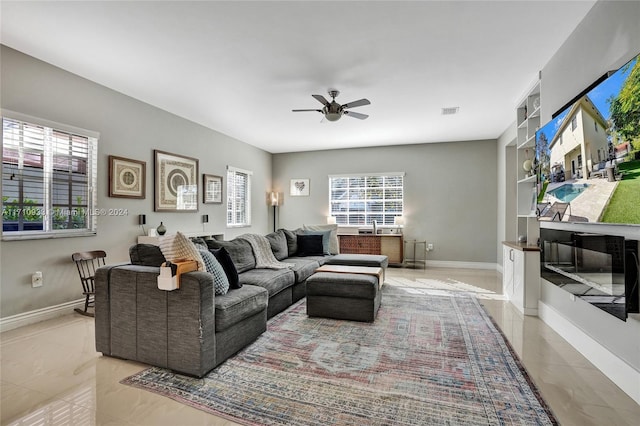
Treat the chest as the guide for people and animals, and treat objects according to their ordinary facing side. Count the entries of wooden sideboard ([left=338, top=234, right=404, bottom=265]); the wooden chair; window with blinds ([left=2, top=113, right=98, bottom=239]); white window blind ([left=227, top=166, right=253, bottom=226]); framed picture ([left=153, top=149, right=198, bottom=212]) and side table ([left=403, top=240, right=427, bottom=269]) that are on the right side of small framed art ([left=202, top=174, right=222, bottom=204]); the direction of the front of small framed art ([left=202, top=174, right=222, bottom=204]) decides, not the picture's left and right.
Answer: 3

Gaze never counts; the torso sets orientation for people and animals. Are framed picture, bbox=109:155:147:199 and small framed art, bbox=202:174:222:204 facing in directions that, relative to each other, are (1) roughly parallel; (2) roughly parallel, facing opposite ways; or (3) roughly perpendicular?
roughly parallel

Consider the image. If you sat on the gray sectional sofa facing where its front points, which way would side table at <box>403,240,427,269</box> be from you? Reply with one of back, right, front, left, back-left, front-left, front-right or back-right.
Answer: left

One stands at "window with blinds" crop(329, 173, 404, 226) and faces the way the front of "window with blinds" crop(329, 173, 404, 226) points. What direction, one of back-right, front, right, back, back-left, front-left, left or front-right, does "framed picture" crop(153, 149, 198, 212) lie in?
front-right

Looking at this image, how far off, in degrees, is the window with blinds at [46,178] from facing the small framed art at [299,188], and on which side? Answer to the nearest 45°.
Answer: approximately 45° to its left

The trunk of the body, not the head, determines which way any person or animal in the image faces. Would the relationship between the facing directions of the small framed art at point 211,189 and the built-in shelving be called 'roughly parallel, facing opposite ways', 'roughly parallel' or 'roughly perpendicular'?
roughly parallel, facing opposite ways

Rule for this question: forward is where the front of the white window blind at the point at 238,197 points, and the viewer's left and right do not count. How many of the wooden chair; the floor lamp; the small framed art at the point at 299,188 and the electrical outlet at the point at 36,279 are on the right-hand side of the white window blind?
2

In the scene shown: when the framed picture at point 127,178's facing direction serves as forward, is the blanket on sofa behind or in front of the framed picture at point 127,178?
in front

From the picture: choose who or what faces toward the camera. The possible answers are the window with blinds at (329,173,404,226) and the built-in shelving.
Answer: the window with blinds

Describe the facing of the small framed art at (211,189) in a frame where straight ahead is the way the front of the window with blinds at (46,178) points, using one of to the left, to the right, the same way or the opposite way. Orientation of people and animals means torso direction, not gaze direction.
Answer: the same way

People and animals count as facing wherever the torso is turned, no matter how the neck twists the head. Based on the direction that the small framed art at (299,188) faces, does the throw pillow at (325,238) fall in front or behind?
in front

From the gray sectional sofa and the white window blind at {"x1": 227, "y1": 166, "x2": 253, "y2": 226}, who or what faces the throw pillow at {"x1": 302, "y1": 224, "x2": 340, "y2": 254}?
the white window blind

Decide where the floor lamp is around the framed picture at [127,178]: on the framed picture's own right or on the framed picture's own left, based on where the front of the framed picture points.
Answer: on the framed picture's own left

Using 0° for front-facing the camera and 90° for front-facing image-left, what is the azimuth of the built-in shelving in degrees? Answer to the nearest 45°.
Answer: approximately 90°

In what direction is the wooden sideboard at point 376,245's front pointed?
toward the camera

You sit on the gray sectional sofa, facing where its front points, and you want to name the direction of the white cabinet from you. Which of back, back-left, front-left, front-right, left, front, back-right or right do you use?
front-left

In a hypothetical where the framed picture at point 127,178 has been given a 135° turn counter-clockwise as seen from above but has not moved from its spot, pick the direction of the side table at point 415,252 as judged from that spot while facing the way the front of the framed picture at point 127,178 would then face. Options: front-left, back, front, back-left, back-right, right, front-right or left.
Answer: right
